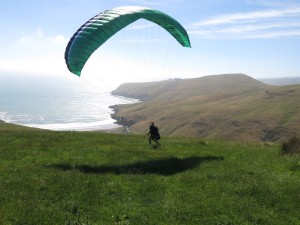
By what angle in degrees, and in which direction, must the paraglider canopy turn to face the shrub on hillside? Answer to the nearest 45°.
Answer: approximately 135° to its right

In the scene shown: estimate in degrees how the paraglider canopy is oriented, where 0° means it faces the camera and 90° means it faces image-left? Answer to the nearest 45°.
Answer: approximately 135°
